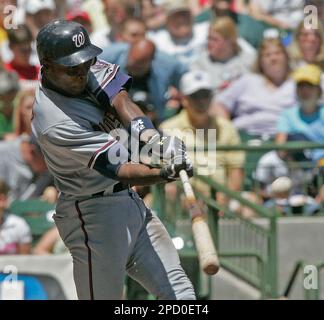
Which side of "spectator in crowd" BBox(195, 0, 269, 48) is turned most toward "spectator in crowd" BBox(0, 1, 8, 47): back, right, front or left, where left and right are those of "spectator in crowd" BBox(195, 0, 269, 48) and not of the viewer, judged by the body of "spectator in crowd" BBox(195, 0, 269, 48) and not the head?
right

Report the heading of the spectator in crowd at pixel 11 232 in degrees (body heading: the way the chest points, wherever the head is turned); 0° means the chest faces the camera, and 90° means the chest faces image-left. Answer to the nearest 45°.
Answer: approximately 0°

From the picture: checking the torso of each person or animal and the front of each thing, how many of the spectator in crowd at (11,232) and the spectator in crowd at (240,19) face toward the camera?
2

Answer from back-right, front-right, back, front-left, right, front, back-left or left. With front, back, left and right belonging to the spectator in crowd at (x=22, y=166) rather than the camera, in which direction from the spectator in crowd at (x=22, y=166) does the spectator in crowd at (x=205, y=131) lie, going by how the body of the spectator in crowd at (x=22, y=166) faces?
front-left
